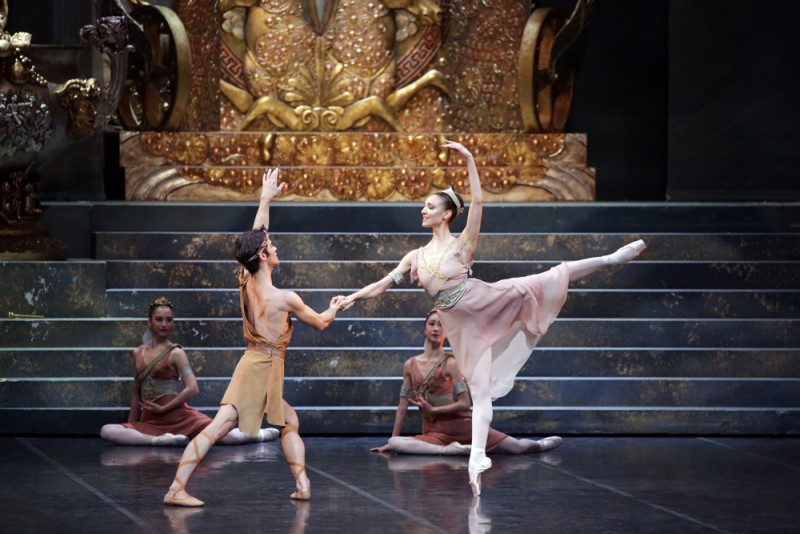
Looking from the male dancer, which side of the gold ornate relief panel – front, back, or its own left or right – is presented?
front

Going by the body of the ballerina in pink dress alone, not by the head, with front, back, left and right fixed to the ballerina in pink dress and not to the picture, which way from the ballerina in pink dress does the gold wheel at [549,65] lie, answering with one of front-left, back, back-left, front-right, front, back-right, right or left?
back-right

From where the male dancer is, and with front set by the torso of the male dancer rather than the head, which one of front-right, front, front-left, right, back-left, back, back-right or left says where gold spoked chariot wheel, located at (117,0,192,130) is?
front-left

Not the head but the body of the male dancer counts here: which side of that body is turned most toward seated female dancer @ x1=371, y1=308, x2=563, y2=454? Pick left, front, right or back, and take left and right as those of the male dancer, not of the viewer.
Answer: front

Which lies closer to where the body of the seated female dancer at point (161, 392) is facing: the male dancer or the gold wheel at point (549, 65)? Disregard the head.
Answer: the male dancer

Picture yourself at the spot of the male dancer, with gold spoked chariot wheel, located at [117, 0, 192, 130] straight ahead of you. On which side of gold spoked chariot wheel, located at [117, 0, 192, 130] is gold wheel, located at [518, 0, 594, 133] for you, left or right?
right

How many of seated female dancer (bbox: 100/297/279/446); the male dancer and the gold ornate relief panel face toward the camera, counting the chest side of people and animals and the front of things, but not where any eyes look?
2

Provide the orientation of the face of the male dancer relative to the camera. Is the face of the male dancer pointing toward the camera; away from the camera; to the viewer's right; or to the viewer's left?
to the viewer's right

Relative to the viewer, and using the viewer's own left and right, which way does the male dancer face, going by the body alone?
facing away from the viewer and to the right of the viewer

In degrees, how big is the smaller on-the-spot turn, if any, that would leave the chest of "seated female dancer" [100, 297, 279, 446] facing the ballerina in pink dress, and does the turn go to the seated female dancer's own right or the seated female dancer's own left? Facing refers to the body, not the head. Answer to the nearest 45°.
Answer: approximately 45° to the seated female dancer's own left
